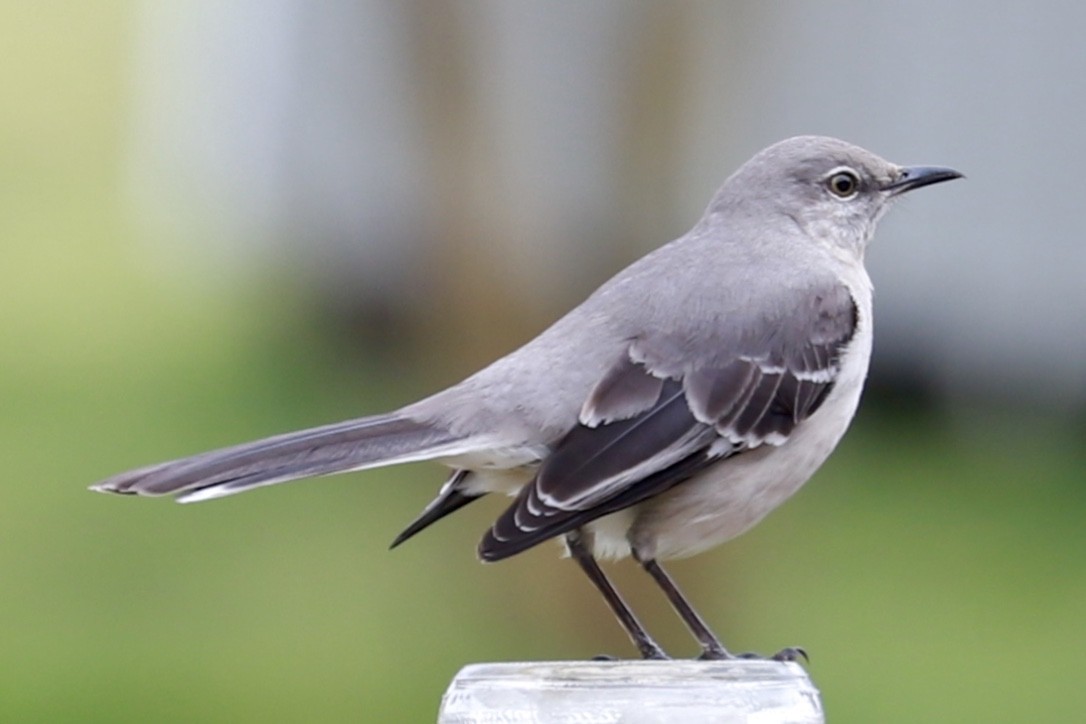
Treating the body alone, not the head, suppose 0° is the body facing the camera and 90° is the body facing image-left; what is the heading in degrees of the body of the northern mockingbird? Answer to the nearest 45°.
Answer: approximately 270°
